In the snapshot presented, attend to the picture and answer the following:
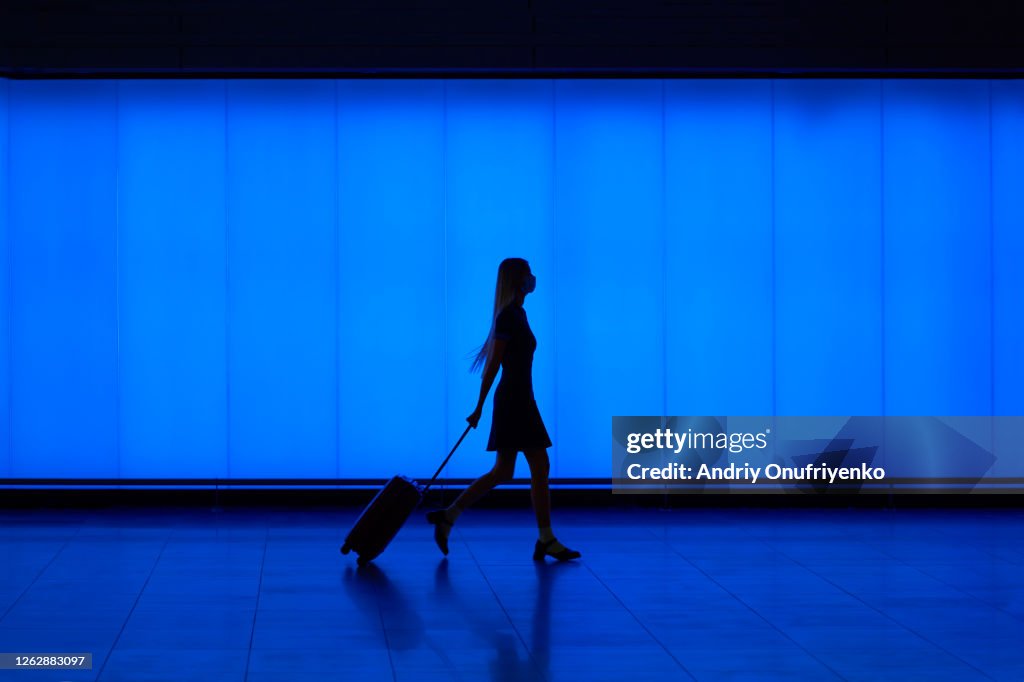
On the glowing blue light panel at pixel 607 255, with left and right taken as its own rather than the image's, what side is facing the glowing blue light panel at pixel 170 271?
right

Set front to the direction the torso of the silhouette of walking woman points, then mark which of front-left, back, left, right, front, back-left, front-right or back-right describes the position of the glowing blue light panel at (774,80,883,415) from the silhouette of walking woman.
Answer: front-left

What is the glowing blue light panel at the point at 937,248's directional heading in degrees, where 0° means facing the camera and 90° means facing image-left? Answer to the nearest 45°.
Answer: approximately 0°

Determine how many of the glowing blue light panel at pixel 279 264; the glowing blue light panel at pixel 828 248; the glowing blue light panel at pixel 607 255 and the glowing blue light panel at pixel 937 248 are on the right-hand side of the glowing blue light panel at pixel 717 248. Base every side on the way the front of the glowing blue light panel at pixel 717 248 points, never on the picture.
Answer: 2

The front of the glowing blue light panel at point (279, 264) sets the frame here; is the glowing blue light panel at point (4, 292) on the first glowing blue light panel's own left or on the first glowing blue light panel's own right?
on the first glowing blue light panel's own right

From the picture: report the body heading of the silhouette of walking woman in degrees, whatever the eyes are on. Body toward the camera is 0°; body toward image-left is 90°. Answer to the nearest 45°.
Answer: approximately 270°

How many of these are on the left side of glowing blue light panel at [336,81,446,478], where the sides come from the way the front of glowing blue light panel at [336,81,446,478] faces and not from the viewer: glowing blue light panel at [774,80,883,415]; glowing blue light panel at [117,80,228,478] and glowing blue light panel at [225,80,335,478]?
1

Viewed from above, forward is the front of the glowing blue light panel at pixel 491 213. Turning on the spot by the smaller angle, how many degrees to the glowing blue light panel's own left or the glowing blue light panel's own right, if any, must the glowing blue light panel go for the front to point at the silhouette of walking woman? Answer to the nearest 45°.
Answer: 0° — it already faces them

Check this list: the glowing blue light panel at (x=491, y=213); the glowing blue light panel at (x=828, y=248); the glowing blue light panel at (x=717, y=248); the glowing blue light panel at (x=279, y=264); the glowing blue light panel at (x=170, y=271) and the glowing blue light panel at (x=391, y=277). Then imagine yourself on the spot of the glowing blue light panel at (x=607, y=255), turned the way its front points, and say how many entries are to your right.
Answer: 4

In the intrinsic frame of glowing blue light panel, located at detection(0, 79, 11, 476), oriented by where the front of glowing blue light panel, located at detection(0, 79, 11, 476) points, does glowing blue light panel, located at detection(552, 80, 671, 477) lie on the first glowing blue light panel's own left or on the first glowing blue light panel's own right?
on the first glowing blue light panel's own left

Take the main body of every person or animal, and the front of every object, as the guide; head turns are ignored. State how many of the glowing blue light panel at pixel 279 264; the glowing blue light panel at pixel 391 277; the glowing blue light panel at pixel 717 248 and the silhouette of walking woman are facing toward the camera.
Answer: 3

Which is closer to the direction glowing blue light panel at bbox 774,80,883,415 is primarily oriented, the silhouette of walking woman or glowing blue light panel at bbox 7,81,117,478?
the silhouette of walking woman

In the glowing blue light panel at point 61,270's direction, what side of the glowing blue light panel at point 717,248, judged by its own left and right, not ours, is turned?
right
